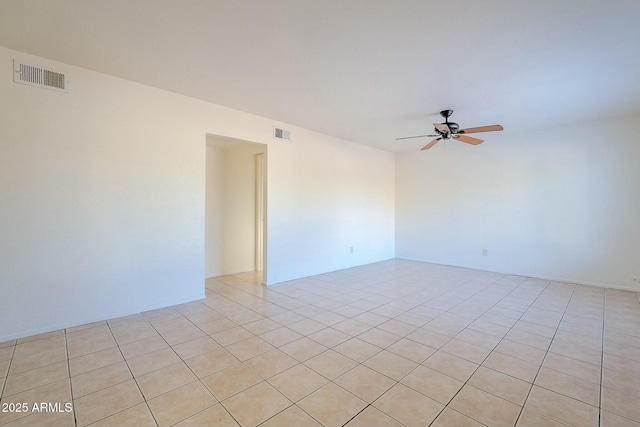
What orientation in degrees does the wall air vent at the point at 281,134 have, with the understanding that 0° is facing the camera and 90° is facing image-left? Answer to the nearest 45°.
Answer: approximately 315°
